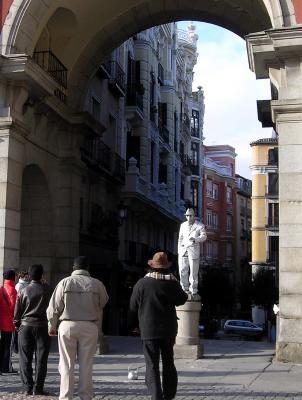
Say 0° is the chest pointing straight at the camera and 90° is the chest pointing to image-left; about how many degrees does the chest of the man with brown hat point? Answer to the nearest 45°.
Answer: approximately 180°

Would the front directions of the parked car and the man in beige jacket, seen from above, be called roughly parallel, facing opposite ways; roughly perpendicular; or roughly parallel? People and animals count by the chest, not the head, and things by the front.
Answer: roughly perpendicular

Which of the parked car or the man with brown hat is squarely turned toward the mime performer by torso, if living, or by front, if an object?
the man with brown hat

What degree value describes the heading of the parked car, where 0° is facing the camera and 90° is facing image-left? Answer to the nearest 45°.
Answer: approximately 270°

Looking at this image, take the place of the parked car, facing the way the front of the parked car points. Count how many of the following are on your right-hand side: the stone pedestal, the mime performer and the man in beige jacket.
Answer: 3

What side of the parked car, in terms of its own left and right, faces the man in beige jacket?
right

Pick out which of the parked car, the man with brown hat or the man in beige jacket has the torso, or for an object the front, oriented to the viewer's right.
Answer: the parked car

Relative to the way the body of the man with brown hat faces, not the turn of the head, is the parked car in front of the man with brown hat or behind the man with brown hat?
in front

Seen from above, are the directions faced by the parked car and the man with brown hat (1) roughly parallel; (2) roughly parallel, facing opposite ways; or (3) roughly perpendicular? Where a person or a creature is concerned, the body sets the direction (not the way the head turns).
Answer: roughly perpendicular

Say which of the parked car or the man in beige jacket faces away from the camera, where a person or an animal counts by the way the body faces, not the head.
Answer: the man in beige jacket

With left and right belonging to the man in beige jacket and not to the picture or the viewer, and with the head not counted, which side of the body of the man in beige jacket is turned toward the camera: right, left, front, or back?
back

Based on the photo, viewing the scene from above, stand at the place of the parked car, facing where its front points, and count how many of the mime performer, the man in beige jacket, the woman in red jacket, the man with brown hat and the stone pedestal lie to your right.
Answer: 5

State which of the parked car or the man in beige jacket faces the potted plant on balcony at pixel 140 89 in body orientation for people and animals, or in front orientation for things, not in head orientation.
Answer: the man in beige jacket

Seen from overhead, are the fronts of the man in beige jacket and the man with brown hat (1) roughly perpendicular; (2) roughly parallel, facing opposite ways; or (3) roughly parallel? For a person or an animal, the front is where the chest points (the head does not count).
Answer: roughly parallel

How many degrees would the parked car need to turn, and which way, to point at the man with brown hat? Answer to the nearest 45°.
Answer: approximately 90° to its right
